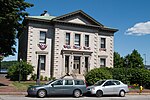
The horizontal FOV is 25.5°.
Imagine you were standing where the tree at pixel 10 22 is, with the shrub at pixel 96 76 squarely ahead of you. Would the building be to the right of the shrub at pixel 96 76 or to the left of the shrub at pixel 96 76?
left

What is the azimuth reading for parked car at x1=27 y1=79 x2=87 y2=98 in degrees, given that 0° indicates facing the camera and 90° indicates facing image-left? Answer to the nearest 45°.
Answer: approximately 90°

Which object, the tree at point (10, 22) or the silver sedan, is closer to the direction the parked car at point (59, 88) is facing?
the tree

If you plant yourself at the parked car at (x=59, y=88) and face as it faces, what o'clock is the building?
The building is roughly at 3 o'clock from the parked car.

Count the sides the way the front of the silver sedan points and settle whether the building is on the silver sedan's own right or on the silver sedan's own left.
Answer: on the silver sedan's own right

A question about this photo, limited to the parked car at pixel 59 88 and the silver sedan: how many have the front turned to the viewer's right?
0

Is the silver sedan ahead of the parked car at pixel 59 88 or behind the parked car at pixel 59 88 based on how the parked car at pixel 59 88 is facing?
behind

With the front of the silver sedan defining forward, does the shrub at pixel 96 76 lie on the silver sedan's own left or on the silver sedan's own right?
on the silver sedan's own right

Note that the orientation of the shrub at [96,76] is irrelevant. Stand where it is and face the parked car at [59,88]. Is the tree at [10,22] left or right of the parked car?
right

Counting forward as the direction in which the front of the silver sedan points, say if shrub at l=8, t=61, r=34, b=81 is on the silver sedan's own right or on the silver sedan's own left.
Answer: on the silver sedan's own right
